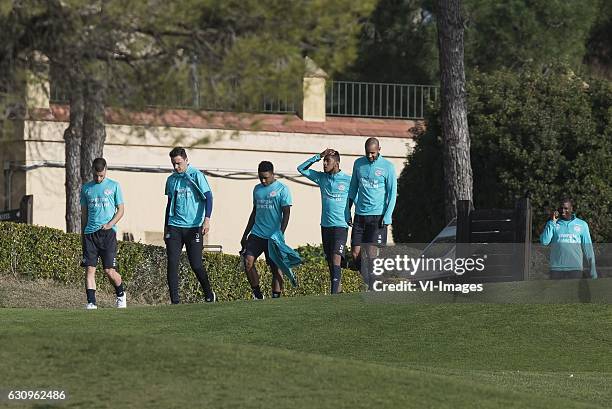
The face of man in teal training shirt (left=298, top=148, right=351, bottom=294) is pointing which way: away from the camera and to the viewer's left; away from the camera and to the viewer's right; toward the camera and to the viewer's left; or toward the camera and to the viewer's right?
toward the camera and to the viewer's left

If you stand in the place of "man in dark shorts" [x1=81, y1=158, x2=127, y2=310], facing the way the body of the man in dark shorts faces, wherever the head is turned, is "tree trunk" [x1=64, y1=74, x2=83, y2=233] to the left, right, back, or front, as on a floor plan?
back

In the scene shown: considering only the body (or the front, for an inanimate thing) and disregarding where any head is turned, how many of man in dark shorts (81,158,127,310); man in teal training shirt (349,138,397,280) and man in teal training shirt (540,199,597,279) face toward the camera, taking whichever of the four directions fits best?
3

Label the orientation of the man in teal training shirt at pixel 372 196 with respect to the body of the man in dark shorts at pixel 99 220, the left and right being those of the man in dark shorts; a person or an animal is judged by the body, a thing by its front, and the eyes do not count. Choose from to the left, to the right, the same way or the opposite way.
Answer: the same way

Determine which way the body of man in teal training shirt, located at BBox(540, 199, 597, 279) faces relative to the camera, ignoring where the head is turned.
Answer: toward the camera

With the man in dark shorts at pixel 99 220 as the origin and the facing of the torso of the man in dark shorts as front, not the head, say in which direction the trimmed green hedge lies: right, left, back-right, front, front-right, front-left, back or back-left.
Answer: back

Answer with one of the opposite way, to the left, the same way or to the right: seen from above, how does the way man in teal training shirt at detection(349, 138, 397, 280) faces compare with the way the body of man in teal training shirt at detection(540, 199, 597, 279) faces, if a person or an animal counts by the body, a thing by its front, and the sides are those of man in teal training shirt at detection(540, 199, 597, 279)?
the same way

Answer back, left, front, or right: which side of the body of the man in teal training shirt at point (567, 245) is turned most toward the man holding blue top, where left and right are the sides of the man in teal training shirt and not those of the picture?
right

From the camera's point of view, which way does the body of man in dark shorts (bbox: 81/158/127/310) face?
toward the camera

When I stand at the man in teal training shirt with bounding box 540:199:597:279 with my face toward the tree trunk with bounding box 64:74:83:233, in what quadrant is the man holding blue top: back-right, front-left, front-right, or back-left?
front-left

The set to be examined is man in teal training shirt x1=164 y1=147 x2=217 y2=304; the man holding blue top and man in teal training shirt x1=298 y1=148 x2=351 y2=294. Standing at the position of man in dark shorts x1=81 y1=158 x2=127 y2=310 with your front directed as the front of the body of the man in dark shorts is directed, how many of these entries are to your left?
3

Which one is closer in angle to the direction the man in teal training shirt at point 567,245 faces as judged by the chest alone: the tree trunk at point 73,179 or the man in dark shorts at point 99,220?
the man in dark shorts

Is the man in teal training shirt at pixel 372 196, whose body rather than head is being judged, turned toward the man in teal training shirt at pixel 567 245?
no

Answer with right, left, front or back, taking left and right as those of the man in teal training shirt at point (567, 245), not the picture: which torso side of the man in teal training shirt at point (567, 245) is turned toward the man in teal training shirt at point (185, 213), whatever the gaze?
right

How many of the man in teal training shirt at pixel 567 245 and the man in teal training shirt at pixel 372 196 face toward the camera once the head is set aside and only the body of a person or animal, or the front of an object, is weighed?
2

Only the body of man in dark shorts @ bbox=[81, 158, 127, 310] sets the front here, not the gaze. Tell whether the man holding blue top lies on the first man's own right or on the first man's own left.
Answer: on the first man's own left

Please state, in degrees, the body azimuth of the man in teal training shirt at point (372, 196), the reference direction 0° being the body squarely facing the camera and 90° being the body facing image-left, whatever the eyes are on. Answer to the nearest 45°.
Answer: approximately 0°

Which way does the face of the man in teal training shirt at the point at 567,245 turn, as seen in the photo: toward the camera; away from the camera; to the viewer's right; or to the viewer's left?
toward the camera
